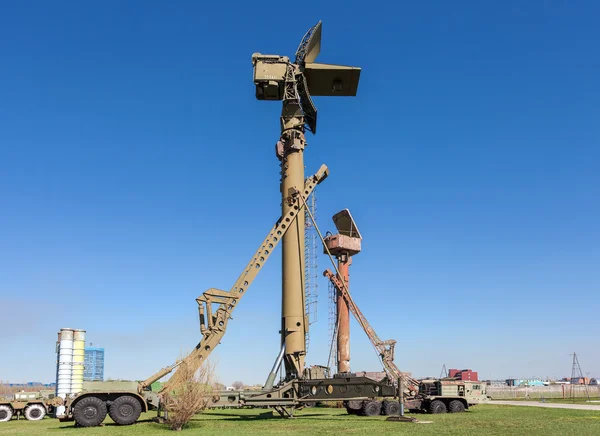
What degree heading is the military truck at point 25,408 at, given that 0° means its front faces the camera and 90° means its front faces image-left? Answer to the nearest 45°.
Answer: approximately 90°

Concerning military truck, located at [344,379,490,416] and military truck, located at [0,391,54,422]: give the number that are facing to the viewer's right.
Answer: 1

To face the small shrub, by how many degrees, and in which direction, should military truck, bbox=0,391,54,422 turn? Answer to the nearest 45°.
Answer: approximately 135° to its left

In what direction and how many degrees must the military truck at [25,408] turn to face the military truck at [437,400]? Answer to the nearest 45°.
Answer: approximately 180°

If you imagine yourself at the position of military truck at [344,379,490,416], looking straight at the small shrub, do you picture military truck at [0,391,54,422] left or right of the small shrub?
right

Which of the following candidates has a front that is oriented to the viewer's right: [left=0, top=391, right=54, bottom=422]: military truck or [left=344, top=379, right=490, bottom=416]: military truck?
[left=344, top=379, right=490, bottom=416]: military truck

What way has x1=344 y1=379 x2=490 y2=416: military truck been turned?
to the viewer's right

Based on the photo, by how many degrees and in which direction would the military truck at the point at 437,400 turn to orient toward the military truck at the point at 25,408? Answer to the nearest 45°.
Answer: approximately 180°

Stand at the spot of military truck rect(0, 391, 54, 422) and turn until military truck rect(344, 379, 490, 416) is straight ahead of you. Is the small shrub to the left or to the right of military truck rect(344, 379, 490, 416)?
right
